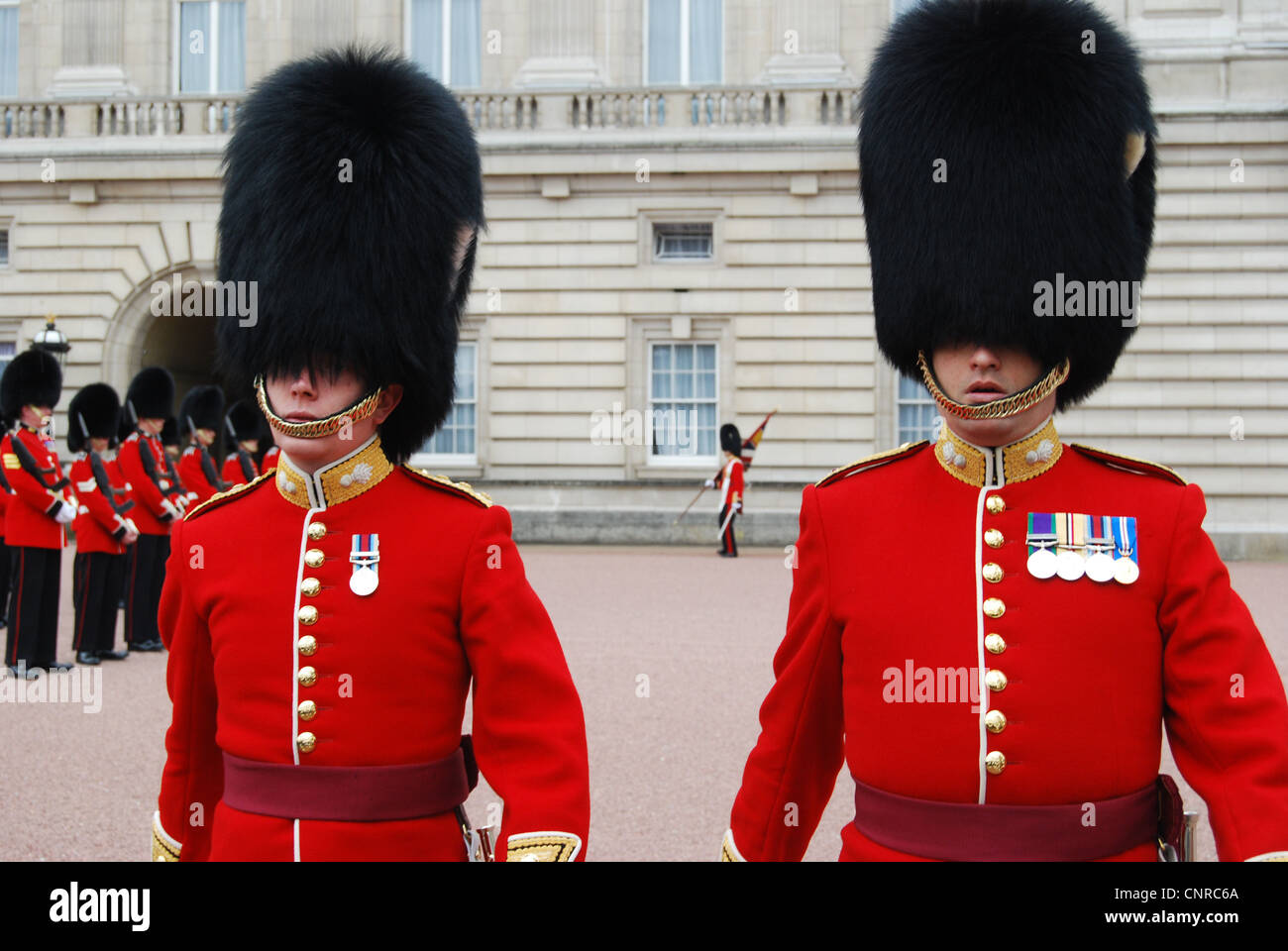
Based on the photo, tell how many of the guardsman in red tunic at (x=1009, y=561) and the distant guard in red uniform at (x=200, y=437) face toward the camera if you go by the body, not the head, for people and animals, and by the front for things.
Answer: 1

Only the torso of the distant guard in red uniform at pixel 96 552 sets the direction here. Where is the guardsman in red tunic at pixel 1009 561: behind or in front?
in front

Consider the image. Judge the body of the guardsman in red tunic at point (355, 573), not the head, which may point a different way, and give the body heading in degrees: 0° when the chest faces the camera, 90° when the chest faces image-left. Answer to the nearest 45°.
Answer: approximately 45°

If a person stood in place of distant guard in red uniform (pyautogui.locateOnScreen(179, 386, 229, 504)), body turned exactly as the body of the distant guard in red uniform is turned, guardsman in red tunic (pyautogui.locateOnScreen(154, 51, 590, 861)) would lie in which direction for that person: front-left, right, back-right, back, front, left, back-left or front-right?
right

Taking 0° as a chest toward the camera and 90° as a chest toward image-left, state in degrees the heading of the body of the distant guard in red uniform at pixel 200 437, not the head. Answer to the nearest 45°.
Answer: approximately 270°

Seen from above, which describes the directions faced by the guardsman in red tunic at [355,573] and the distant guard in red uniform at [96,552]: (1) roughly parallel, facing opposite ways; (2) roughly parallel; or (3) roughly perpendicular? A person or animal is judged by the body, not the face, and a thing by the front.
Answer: roughly perpendicular

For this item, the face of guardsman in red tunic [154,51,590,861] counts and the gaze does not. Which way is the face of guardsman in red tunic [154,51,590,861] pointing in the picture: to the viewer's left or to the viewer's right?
to the viewer's left

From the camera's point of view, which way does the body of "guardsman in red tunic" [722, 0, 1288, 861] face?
toward the camera

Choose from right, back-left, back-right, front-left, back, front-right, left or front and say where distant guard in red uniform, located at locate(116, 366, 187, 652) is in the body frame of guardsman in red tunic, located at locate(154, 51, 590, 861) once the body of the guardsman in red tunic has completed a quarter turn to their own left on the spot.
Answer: back-left
